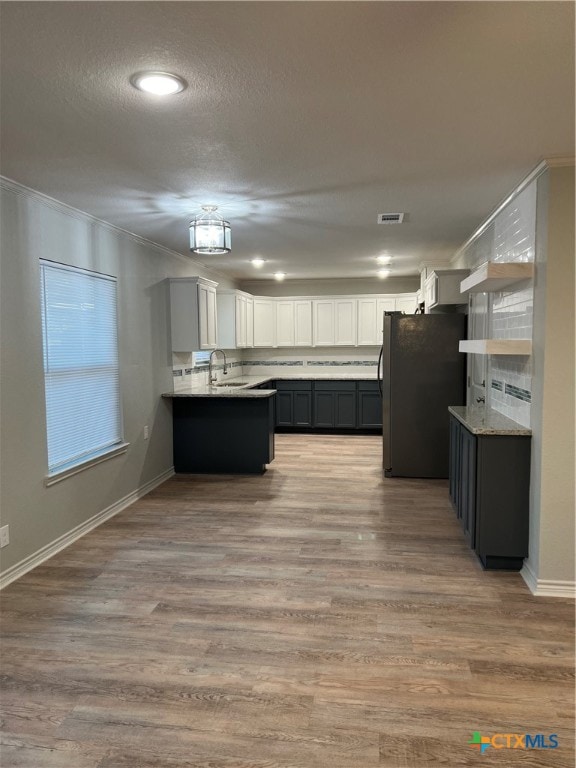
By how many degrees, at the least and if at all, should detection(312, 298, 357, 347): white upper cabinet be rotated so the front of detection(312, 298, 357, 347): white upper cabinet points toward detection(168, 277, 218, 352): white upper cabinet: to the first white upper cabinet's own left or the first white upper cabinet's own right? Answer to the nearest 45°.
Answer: approximately 45° to the first white upper cabinet's own right

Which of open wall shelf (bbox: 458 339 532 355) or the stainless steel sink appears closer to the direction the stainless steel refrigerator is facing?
the stainless steel sink

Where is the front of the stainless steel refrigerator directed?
to the viewer's left

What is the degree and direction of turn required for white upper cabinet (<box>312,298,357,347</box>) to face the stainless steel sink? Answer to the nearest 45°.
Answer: approximately 45° to its right

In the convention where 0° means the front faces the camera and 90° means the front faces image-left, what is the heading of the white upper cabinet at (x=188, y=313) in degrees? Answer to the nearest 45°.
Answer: approximately 270°

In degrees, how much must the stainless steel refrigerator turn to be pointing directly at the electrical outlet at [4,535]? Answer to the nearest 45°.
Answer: approximately 45° to its left

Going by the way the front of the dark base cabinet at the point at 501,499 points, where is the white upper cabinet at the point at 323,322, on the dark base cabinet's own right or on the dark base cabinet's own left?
on the dark base cabinet's own right

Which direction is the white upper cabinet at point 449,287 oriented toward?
to the viewer's left
